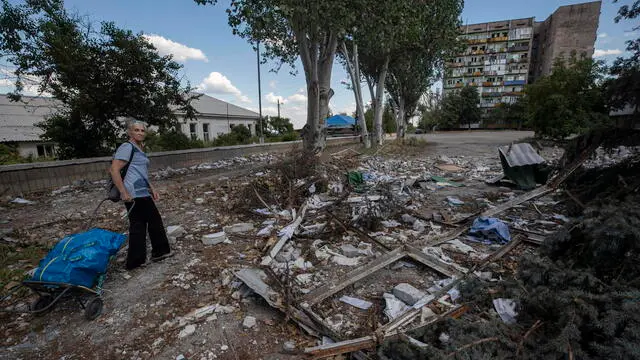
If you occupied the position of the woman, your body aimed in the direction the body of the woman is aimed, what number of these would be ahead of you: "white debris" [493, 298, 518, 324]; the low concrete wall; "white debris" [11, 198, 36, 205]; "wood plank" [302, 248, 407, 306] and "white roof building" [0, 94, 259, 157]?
2

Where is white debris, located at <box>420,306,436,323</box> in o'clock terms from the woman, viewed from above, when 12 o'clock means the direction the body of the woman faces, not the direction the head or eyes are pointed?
The white debris is roughly at 12 o'clock from the woman.

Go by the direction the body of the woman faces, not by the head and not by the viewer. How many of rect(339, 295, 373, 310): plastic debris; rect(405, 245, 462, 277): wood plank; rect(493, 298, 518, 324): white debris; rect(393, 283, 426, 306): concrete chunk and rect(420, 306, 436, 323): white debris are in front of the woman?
5

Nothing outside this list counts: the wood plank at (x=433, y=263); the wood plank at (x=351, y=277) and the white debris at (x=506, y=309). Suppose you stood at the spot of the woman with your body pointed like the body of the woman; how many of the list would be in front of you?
3

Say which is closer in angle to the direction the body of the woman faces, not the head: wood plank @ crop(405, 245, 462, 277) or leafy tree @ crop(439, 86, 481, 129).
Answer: the wood plank

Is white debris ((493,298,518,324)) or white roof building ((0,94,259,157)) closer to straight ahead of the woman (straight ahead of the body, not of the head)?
the white debris

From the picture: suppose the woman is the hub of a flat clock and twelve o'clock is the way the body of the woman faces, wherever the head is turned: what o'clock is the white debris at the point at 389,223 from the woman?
The white debris is roughly at 11 o'clock from the woman.

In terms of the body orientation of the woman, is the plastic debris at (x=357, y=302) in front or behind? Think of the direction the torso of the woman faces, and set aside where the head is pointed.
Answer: in front

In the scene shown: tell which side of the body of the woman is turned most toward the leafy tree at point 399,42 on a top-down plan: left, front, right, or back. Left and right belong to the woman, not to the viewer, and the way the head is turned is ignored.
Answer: left

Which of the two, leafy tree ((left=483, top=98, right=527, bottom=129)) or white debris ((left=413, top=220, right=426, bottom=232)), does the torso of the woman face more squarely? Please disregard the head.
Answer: the white debris

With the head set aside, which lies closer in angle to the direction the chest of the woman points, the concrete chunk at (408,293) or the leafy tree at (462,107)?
the concrete chunk

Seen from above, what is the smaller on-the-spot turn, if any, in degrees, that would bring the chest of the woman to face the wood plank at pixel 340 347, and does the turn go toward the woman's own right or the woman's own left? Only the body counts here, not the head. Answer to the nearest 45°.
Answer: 0° — they already face it

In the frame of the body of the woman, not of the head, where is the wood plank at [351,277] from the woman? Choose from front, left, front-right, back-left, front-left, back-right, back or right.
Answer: front

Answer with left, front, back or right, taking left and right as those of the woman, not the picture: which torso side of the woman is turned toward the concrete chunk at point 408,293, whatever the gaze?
front

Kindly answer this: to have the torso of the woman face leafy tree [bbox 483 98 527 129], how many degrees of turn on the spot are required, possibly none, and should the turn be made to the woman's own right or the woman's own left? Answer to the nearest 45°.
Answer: approximately 45° to the woman's own left

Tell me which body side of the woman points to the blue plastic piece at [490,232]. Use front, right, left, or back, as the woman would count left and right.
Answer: front

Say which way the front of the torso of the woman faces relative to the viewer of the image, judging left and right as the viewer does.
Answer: facing the viewer and to the right of the viewer

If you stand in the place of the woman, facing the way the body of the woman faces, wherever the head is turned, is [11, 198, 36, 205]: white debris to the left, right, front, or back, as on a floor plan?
back
